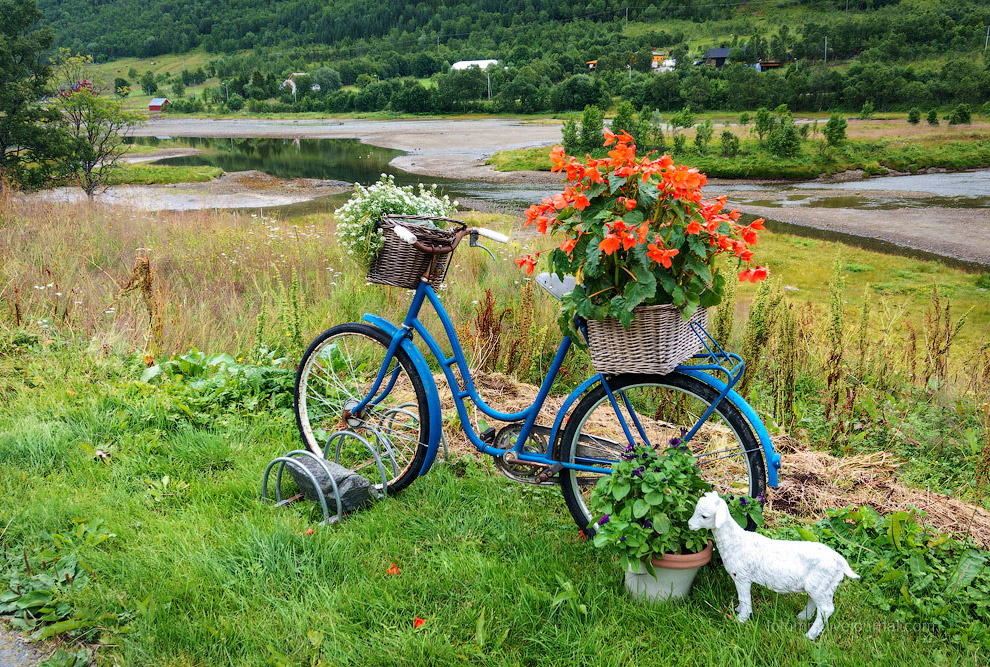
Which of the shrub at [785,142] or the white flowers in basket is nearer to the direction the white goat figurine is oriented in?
the white flowers in basket

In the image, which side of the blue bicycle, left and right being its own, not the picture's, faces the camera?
left

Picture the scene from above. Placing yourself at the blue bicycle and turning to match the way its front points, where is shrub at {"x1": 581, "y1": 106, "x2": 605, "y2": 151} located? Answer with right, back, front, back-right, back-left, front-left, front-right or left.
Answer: right

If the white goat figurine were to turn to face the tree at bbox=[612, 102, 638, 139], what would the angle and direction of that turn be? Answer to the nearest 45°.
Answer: approximately 90° to its right

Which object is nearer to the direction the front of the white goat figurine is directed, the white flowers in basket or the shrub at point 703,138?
the white flowers in basket

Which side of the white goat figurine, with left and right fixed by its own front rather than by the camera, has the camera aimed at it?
left

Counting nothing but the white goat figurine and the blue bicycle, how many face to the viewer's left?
2
